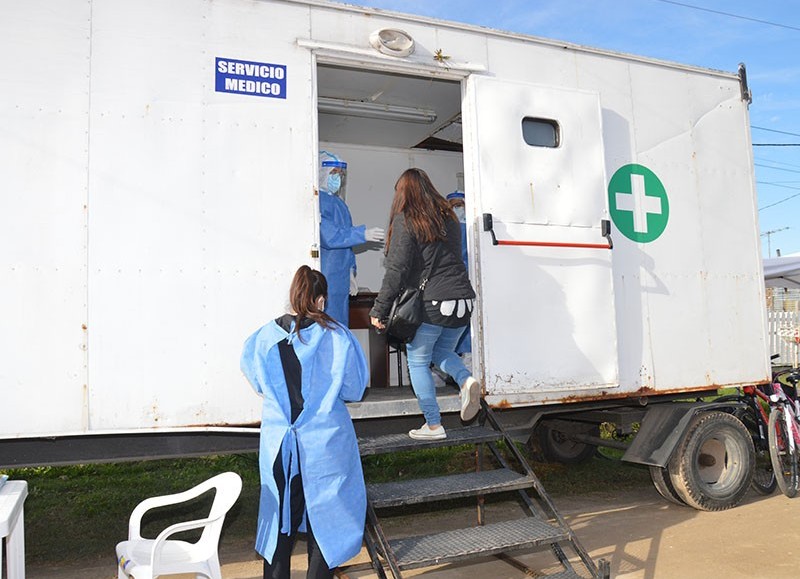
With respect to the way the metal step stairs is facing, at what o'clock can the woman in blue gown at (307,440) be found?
The woman in blue gown is roughly at 3 o'clock from the metal step stairs.

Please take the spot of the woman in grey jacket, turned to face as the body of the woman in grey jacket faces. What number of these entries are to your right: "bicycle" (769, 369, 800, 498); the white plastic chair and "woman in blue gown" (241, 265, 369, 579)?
1

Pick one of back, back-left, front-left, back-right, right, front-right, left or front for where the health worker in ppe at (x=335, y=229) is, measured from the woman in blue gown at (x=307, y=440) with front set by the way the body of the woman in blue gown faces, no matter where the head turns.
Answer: front

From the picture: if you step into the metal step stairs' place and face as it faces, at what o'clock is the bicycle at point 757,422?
The bicycle is roughly at 9 o'clock from the metal step stairs.

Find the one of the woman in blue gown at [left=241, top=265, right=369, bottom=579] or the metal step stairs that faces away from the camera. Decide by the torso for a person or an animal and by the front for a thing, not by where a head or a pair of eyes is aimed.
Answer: the woman in blue gown

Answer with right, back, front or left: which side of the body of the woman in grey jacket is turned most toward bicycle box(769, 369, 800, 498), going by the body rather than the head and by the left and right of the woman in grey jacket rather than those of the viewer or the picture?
right

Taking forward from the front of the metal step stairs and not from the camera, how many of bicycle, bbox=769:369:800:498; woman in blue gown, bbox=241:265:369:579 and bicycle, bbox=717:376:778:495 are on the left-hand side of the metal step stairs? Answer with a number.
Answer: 2

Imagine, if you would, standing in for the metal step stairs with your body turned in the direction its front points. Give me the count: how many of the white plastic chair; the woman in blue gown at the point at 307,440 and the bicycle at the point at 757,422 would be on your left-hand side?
1

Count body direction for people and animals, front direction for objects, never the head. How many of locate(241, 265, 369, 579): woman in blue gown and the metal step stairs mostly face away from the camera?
1

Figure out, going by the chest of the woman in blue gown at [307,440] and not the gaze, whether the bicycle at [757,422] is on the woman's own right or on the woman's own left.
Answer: on the woman's own right

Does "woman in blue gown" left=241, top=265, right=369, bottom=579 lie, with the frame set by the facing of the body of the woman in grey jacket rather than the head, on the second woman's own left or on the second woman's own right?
on the second woman's own left

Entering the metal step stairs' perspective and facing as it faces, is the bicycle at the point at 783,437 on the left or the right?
on its left

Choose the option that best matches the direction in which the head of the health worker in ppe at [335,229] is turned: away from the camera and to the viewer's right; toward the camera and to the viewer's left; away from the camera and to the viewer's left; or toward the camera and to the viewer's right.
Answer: toward the camera and to the viewer's right

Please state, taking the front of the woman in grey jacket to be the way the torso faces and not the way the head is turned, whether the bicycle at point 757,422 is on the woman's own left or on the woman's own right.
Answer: on the woman's own right

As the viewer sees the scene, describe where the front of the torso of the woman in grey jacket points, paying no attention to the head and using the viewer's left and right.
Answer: facing away from the viewer and to the left of the viewer

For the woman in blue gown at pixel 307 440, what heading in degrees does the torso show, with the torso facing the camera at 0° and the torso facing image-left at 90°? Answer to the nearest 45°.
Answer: approximately 180°
